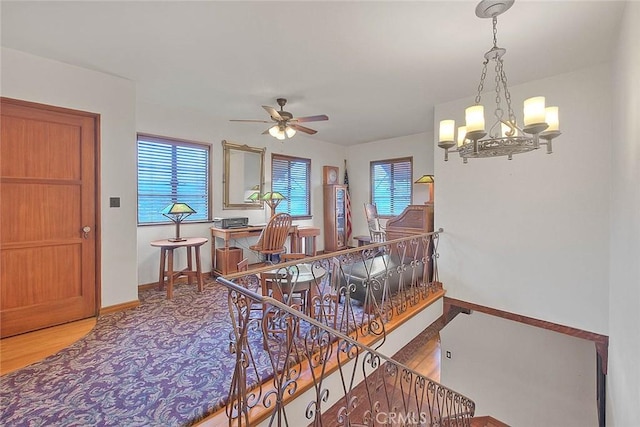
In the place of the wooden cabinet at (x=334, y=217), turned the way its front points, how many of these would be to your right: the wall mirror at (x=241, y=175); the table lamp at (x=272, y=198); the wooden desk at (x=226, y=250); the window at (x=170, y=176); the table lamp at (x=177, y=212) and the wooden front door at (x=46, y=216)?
6

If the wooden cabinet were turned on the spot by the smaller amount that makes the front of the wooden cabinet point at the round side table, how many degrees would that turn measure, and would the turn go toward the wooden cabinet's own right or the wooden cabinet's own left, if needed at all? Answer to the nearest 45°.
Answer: approximately 90° to the wooden cabinet's own right

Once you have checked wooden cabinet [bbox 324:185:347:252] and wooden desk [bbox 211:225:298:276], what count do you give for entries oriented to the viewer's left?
0

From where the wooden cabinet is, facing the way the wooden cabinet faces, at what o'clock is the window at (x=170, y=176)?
The window is roughly at 3 o'clock from the wooden cabinet.

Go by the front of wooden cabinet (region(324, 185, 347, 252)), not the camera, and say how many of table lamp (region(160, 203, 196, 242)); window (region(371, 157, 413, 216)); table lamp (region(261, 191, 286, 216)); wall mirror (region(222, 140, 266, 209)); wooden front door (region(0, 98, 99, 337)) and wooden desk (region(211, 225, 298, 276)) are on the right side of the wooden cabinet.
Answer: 5

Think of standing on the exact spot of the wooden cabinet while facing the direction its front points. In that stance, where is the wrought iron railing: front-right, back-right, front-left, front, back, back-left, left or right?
front-right

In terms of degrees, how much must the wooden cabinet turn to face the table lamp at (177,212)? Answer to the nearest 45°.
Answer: approximately 90° to its right

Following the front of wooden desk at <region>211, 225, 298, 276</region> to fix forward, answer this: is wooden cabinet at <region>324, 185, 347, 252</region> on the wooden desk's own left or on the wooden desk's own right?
on the wooden desk's own left

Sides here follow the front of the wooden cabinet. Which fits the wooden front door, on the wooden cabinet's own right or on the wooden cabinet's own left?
on the wooden cabinet's own right

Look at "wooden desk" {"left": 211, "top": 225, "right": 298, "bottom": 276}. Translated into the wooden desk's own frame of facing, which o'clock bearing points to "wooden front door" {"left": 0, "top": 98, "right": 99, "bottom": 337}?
The wooden front door is roughly at 3 o'clock from the wooden desk.

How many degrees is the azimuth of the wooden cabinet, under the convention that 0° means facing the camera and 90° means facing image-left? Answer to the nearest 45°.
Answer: approximately 315°

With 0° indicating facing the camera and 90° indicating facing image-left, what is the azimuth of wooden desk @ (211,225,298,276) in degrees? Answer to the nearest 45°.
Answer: approximately 315°

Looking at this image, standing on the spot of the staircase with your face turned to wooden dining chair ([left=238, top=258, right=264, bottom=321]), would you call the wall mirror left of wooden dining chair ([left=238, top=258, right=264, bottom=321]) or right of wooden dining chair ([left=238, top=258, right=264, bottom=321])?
right

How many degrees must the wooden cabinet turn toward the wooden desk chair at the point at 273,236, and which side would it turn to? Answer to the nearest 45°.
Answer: approximately 45° to its right

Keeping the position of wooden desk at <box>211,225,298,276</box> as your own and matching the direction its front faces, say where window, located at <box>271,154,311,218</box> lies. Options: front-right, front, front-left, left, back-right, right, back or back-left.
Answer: left

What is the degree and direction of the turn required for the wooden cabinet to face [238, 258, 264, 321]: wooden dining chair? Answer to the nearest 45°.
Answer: approximately 45° to its right
